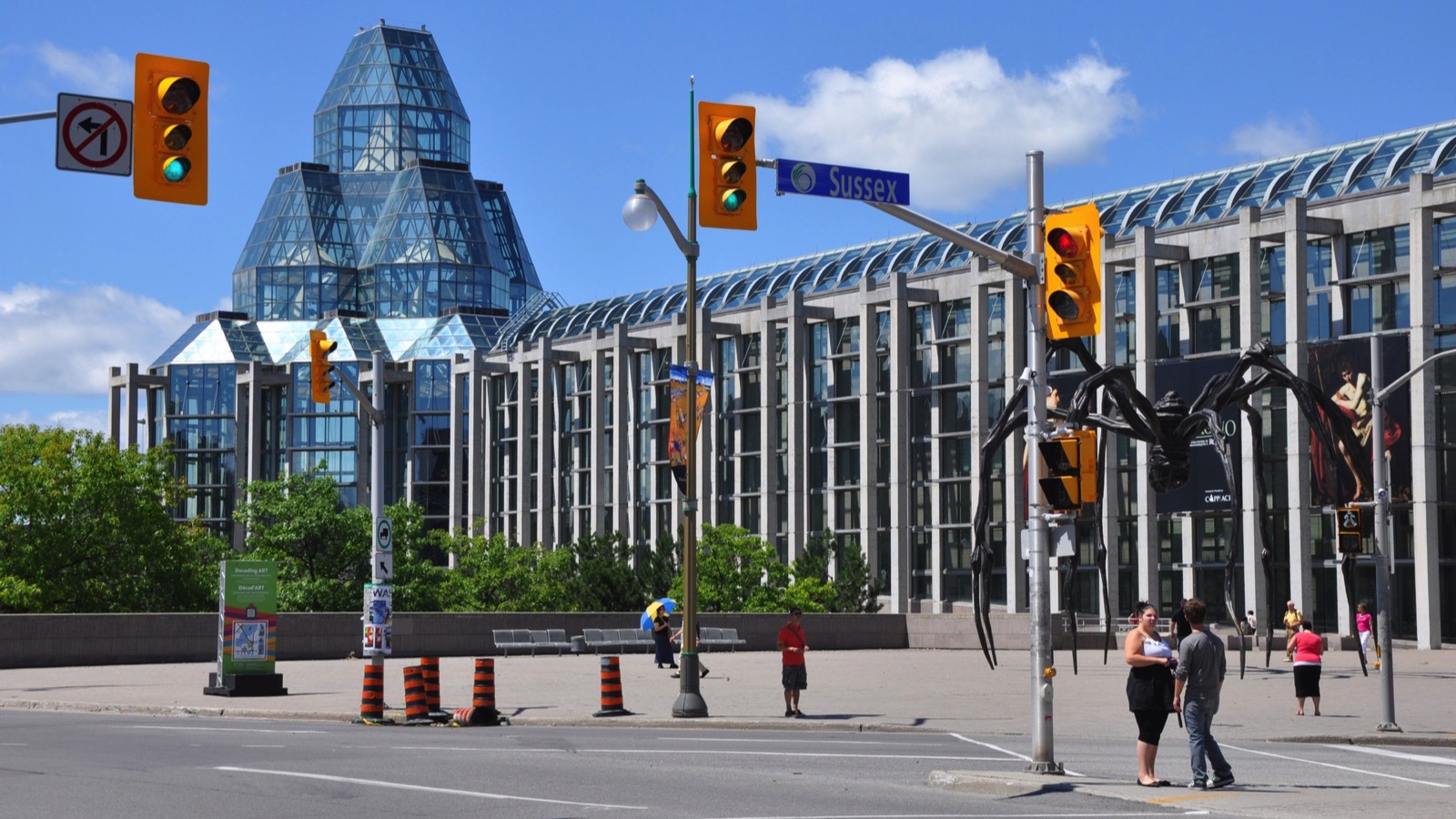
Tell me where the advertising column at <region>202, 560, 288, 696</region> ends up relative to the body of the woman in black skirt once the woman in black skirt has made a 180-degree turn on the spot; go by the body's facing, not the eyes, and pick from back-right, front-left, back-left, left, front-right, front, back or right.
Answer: front

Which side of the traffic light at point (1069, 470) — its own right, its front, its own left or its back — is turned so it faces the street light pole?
right

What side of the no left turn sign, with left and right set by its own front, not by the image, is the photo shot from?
front

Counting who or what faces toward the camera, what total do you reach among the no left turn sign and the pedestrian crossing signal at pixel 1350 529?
2

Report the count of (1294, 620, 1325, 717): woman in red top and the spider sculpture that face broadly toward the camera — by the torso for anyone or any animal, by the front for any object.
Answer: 1

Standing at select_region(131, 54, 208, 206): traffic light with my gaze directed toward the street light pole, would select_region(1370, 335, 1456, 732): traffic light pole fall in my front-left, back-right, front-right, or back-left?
front-right

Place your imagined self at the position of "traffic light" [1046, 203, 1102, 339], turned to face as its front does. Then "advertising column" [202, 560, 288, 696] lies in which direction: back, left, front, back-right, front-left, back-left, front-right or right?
right

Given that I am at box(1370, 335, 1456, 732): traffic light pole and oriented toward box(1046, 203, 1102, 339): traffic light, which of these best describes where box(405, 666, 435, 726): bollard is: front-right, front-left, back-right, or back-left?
front-right

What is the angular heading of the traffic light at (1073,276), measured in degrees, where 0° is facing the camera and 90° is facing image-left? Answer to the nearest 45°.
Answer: approximately 45°
